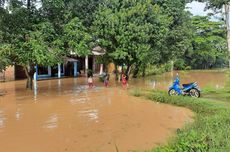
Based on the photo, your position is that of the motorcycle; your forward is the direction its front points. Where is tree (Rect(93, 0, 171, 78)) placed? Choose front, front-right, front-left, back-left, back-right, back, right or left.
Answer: front-right

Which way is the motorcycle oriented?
to the viewer's left

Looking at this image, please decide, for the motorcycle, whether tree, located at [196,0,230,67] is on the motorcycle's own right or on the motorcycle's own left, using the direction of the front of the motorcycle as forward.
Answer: on the motorcycle's own right

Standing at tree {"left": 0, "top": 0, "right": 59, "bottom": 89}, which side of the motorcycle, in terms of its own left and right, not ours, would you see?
front
